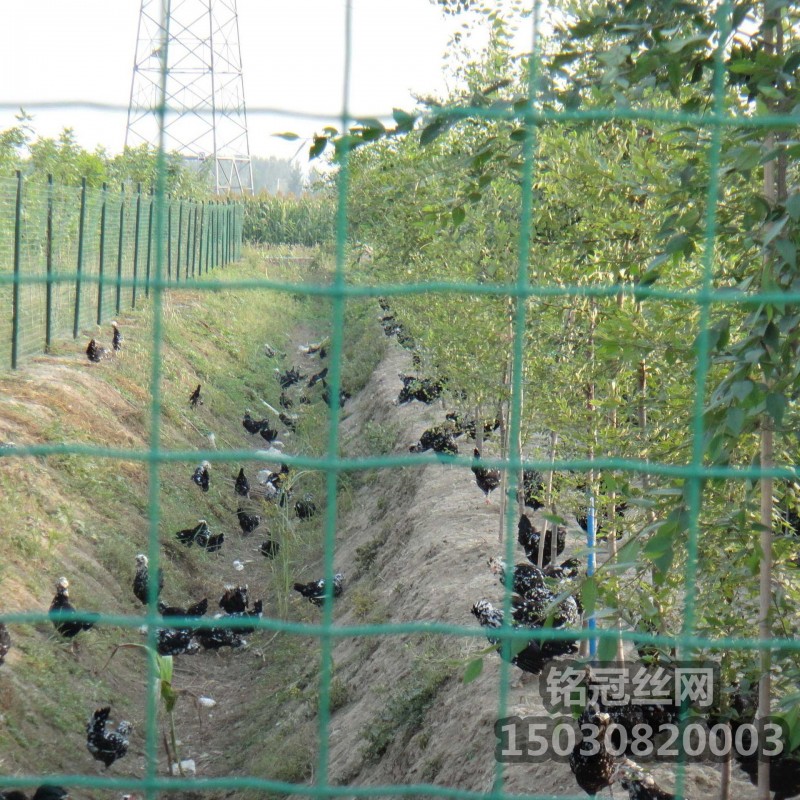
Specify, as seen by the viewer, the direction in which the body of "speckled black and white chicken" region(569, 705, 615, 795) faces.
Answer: toward the camera

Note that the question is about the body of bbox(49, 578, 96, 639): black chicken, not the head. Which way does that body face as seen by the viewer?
to the viewer's left

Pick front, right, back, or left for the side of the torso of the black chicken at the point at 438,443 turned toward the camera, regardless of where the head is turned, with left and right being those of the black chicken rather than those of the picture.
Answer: left
